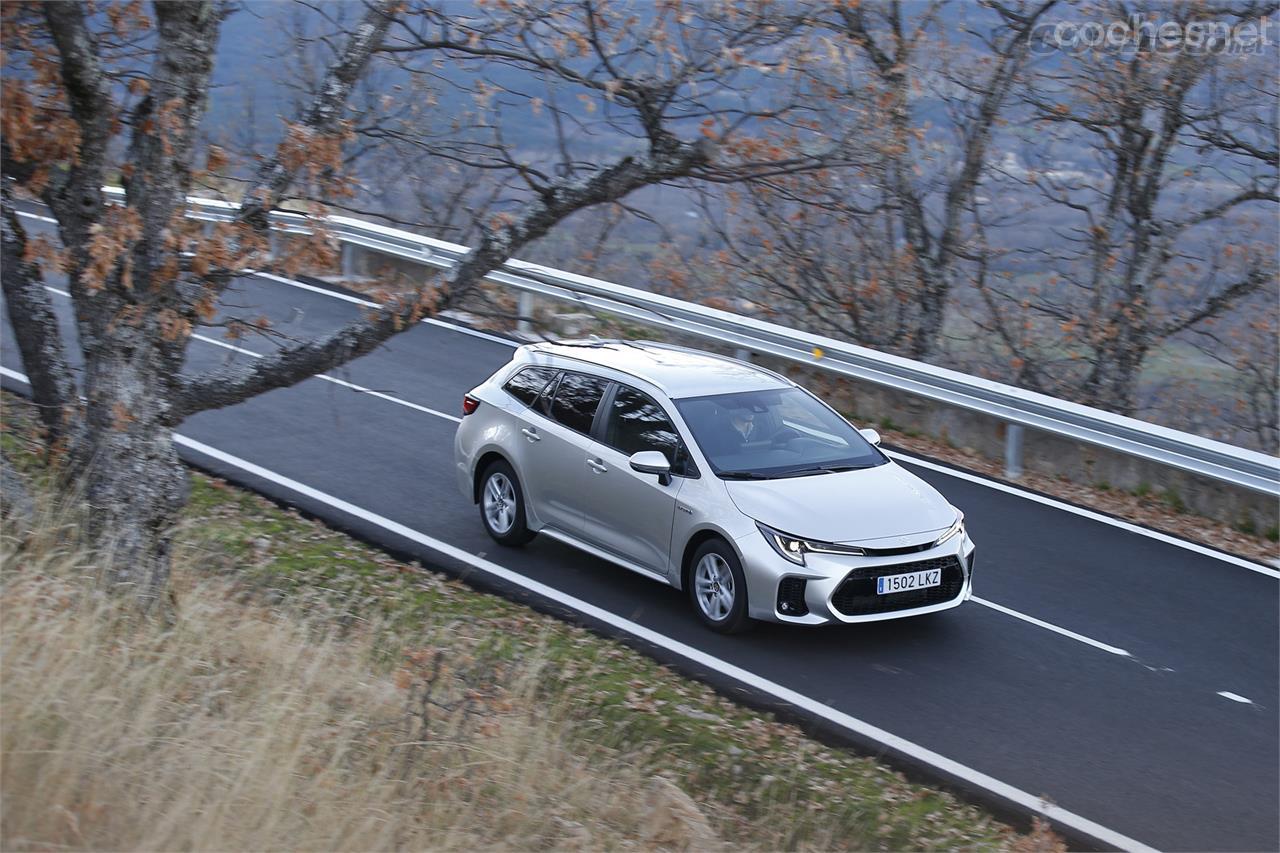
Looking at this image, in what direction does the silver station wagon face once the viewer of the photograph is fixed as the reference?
facing the viewer and to the right of the viewer

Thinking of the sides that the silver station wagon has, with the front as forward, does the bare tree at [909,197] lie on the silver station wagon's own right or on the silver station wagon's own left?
on the silver station wagon's own left
